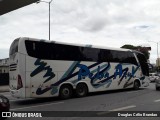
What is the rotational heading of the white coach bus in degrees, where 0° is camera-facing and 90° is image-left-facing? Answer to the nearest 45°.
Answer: approximately 225°
